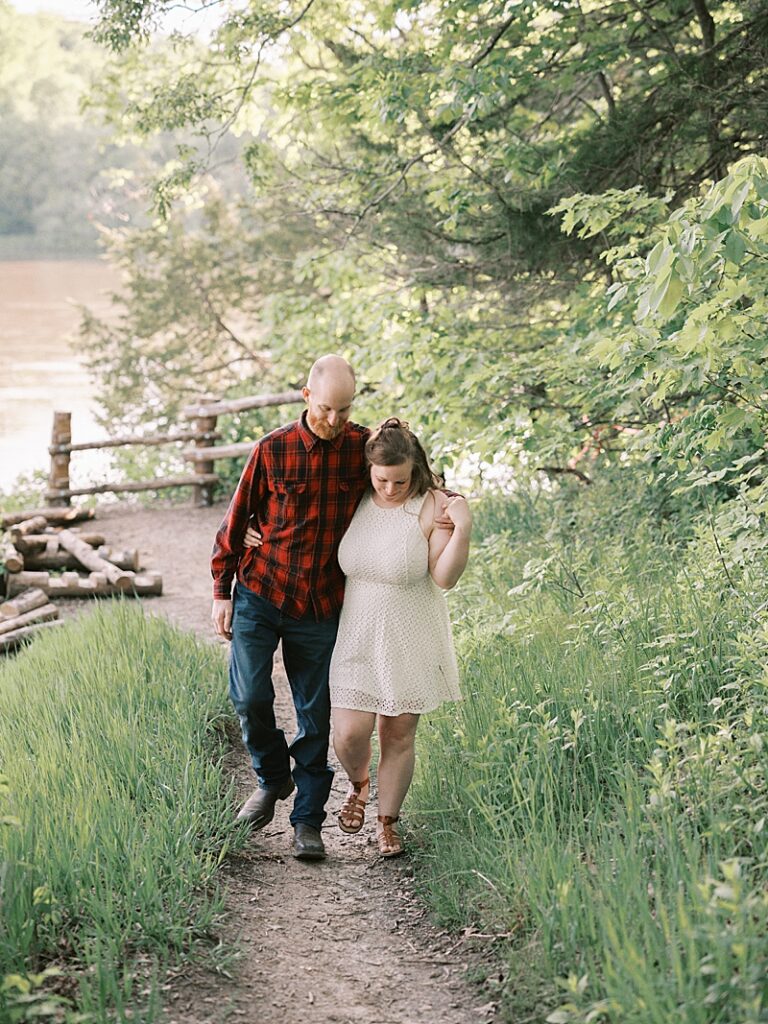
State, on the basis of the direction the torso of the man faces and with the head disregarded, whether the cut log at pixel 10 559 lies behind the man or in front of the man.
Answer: behind

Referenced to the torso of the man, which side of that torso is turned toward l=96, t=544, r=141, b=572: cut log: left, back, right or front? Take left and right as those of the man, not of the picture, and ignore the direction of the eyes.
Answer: back

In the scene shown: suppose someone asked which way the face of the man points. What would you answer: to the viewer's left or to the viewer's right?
to the viewer's right

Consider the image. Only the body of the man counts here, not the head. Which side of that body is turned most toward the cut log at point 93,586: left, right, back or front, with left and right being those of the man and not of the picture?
back

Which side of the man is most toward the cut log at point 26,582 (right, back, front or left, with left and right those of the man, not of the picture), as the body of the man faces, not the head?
back

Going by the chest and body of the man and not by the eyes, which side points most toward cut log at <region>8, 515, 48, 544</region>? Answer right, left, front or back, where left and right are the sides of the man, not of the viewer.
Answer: back

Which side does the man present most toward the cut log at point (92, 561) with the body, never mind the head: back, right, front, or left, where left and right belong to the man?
back

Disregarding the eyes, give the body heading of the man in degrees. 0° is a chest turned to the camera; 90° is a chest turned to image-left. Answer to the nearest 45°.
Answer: approximately 0°

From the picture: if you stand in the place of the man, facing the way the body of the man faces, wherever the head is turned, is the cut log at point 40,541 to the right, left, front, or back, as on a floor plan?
back

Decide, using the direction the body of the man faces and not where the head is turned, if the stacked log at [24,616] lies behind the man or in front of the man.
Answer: behind
